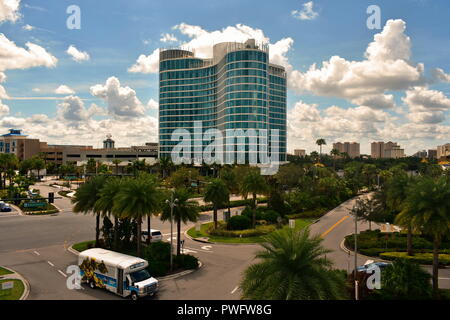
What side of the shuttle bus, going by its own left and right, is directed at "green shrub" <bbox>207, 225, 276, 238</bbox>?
left

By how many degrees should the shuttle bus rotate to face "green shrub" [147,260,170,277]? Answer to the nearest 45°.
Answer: approximately 90° to its left

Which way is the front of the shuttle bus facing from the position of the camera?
facing the viewer and to the right of the viewer

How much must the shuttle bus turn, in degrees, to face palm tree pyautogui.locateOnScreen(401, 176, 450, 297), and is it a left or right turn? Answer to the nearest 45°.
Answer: approximately 45° to its left

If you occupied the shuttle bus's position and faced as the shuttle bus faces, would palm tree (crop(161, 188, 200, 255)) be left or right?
on its left

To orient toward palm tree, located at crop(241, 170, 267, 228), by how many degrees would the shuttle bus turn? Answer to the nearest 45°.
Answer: approximately 90° to its left

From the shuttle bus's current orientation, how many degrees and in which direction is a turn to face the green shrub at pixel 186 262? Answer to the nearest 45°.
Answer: approximately 90° to its left

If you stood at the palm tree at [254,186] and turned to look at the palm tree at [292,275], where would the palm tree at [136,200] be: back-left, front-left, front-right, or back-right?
front-right

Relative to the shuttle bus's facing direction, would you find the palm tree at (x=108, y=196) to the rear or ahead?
to the rear

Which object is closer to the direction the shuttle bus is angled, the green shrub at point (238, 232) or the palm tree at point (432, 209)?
the palm tree

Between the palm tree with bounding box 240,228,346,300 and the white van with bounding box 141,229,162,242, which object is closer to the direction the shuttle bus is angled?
the palm tree

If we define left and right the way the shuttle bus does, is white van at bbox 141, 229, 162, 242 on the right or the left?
on its left
